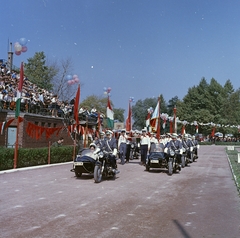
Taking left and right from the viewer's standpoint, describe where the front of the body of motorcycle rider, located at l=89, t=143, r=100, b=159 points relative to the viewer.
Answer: facing the viewer and to the left of the viewer

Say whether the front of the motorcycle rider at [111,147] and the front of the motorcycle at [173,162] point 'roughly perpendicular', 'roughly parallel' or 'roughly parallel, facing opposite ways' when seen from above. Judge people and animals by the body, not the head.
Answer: roughly parallel

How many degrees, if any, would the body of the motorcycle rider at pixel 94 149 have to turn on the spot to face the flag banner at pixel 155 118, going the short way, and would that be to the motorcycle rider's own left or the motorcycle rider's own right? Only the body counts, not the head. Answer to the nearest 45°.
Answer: approximately 180°

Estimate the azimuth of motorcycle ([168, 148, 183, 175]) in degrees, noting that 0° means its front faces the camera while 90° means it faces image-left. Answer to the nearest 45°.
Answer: approximately 45°

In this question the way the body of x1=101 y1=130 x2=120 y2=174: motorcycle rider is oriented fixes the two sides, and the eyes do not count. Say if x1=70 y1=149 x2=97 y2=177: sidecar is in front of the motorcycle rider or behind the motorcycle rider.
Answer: in front

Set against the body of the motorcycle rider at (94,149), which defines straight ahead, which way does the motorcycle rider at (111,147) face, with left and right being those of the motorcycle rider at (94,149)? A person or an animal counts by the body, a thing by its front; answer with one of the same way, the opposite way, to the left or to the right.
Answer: the same way

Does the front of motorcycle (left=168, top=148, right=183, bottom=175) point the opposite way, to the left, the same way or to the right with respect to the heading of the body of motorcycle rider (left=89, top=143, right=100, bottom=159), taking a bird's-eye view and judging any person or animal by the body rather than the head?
the same way
